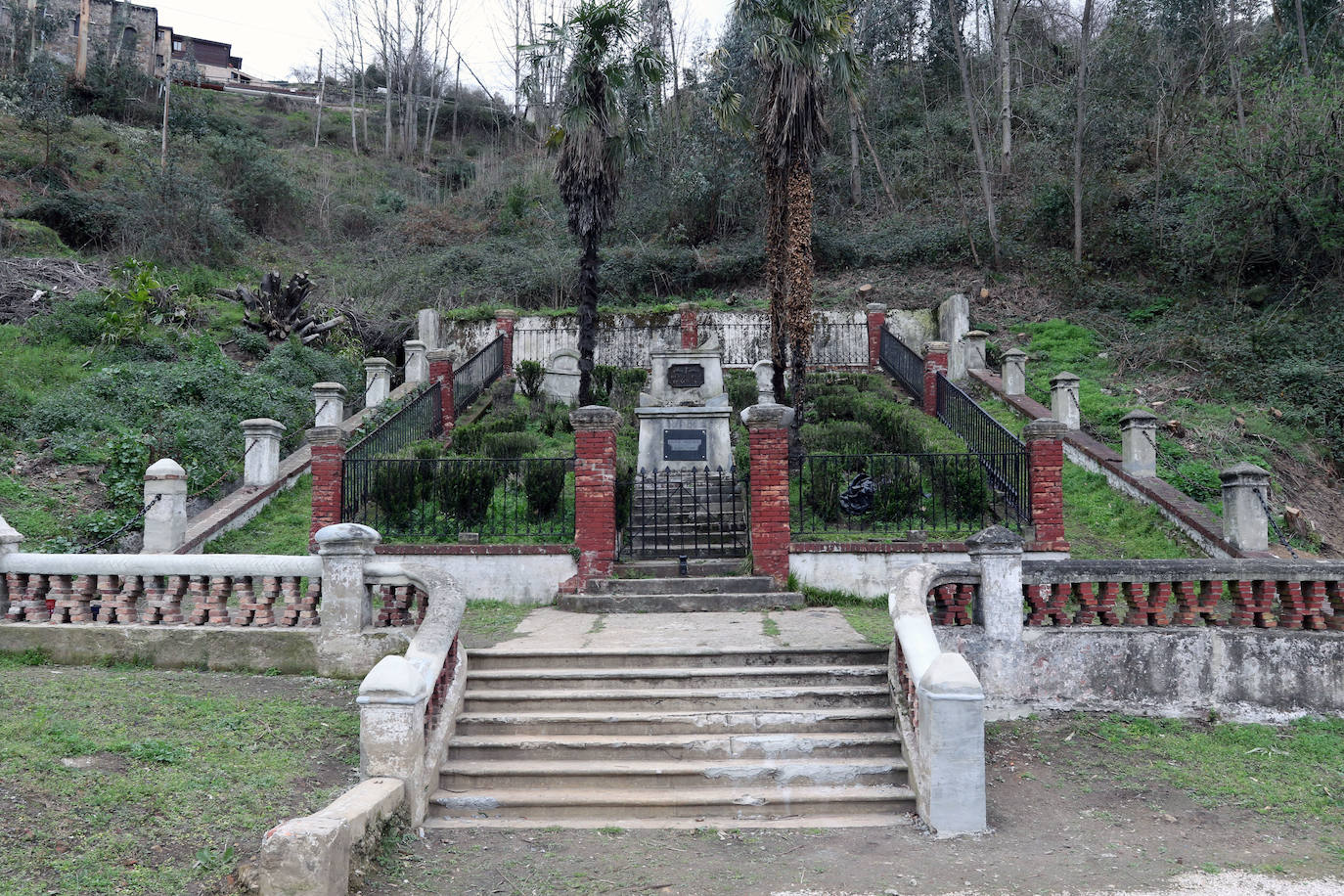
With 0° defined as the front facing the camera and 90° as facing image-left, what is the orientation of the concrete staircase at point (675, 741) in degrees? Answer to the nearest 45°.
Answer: approximately 0°

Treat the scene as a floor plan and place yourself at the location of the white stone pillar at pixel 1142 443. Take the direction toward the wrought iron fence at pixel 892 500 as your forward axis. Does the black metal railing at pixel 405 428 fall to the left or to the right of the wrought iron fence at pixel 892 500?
right

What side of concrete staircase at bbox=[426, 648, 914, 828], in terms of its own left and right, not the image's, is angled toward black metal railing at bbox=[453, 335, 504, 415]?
back

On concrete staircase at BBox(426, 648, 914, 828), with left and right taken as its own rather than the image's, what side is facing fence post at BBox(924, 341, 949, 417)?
back

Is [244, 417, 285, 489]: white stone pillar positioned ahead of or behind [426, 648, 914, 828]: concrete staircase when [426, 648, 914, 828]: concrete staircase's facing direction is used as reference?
behind

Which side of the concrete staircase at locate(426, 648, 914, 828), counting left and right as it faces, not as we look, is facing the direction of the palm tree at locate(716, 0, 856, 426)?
back

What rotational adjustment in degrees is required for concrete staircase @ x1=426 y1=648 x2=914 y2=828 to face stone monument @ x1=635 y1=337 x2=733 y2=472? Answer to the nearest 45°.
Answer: approximately 180°

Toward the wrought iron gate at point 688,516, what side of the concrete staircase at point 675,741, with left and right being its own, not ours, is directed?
back
